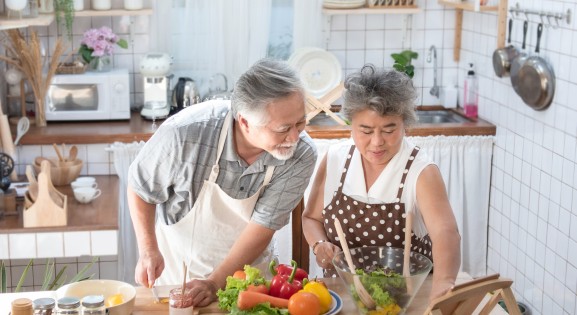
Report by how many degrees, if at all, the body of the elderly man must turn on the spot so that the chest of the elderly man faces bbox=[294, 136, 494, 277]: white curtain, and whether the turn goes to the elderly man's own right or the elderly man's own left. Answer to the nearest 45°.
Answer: approximately 90° to the elderly man's own left

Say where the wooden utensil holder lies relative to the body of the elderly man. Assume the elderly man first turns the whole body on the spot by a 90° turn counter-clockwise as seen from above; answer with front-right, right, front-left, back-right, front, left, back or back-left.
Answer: left

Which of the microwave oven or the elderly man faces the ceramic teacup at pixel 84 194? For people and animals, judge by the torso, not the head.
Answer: the microwave oven

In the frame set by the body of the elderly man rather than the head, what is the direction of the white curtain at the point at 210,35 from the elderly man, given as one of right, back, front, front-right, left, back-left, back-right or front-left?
back-left

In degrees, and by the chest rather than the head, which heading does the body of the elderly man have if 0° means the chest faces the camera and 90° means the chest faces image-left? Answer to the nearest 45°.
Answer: approximately 315°

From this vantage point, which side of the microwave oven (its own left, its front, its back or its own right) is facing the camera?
front

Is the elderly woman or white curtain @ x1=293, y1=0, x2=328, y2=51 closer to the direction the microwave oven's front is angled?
the elderly woman

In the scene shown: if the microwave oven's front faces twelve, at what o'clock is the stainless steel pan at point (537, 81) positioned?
The stainless steel pan is roughly at 10 o'clock from the microwave oven.

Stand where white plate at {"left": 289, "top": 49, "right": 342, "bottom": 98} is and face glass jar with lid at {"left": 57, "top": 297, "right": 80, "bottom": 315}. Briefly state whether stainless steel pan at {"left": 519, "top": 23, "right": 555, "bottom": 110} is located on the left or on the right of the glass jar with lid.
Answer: left

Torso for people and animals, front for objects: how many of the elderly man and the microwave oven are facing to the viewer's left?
0

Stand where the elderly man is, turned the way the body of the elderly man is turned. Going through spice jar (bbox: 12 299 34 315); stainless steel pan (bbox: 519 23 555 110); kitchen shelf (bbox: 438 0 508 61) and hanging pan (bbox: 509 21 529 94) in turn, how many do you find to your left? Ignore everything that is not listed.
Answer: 3

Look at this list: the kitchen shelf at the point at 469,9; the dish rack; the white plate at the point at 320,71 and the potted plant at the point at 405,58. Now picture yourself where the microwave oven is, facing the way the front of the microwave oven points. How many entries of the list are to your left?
4

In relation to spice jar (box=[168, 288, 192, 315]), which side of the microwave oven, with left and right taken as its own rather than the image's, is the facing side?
front

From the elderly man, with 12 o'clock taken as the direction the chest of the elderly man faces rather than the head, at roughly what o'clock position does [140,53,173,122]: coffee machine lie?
The coffee machine is roughly at 7 o'clock from the elderly man.

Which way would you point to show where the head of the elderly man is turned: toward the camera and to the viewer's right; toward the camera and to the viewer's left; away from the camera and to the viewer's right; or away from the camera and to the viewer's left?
toward the camera and to the viewer's right
